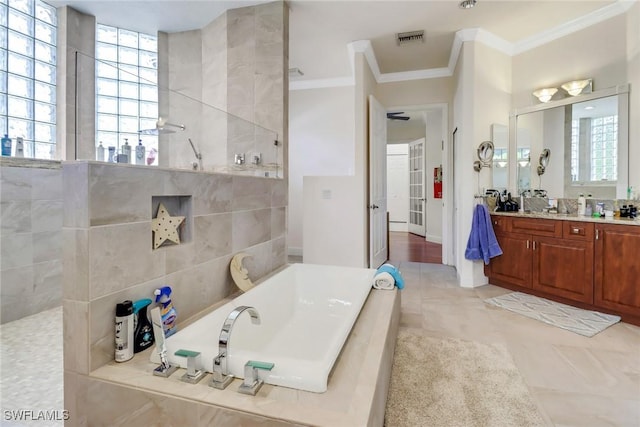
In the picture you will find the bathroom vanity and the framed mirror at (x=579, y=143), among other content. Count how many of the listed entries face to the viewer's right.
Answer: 0

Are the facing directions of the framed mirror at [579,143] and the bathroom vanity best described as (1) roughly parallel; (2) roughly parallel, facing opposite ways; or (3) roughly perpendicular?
roughly parallel

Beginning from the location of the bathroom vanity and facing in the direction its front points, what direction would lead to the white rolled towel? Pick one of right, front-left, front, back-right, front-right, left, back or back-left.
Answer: front

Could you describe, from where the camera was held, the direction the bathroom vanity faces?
facing the viewer and to the left of the viewer

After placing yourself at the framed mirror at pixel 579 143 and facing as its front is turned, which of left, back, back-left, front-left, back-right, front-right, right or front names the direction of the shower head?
front

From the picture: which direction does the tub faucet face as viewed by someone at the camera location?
facing away from the viewer and to the right of the viewer

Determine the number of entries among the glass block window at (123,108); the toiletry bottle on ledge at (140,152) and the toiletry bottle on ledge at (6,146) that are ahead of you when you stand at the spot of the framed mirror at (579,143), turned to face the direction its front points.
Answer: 3

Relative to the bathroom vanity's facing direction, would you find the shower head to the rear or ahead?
ahead

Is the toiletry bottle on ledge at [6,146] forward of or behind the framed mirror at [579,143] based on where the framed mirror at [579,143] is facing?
forward
